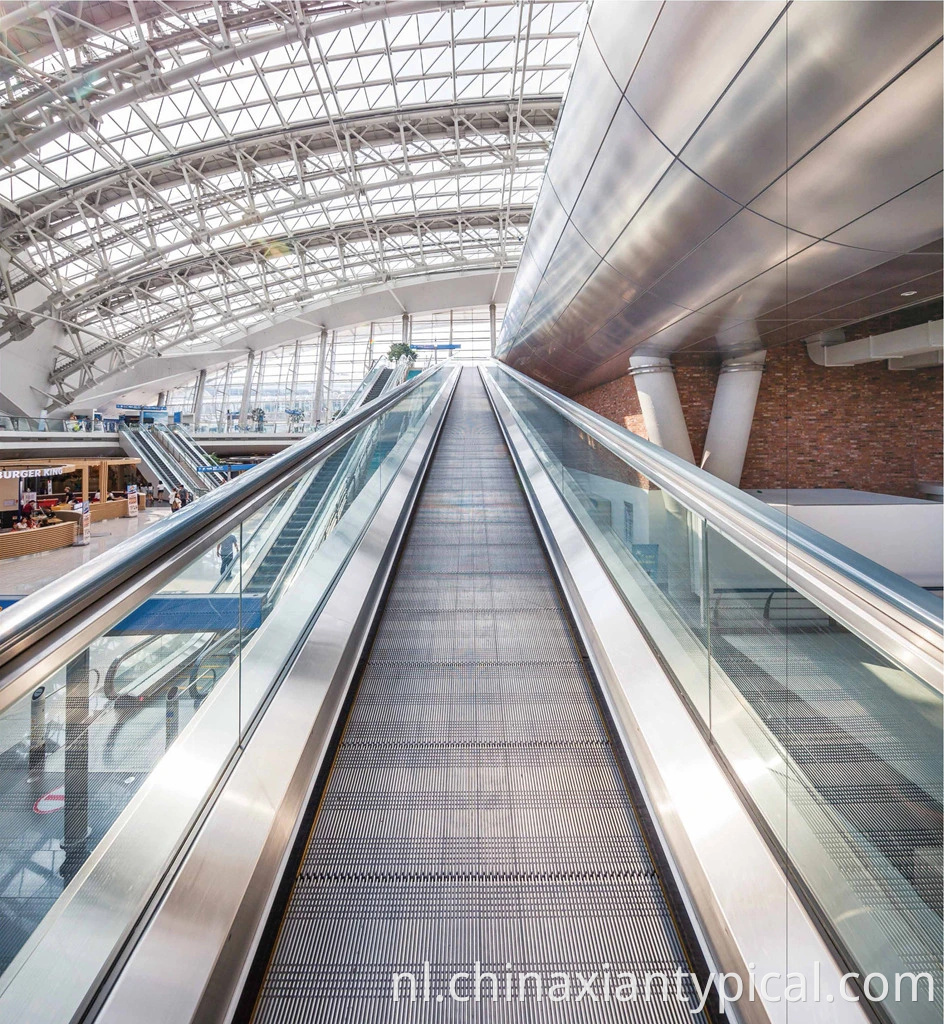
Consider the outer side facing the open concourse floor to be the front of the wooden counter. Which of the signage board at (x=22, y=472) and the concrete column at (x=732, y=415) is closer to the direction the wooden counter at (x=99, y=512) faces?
the concrete column

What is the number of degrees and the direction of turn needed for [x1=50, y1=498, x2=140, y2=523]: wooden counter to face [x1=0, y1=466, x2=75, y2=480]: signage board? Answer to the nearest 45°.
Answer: approximately 180°

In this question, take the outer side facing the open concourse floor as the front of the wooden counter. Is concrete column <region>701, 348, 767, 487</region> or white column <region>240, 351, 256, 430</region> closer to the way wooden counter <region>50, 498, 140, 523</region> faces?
the concrete column

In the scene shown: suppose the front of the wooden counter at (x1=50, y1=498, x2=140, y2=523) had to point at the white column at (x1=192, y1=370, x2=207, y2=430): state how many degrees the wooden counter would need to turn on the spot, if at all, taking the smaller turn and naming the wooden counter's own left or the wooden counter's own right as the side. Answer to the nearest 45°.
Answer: approximately 180°

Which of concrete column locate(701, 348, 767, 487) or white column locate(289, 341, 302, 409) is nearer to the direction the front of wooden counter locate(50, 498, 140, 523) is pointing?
the concrete column

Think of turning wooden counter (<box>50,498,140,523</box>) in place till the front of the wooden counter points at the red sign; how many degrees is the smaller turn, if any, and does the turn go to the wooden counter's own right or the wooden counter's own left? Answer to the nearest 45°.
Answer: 0° — it already faces it

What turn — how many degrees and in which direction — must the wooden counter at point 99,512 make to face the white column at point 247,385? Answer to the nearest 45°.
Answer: approximately 135° to its left

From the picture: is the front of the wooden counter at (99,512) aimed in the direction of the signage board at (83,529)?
yes

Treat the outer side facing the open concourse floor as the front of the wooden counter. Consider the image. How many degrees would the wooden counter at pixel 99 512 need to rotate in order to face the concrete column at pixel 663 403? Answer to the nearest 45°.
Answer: approximately 45° to its left

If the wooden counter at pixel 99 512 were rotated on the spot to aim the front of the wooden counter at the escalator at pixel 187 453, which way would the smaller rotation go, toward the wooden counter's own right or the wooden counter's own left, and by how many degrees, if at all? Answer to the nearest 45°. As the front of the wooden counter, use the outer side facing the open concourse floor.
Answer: approximately 135° to the wooden counter's own left
